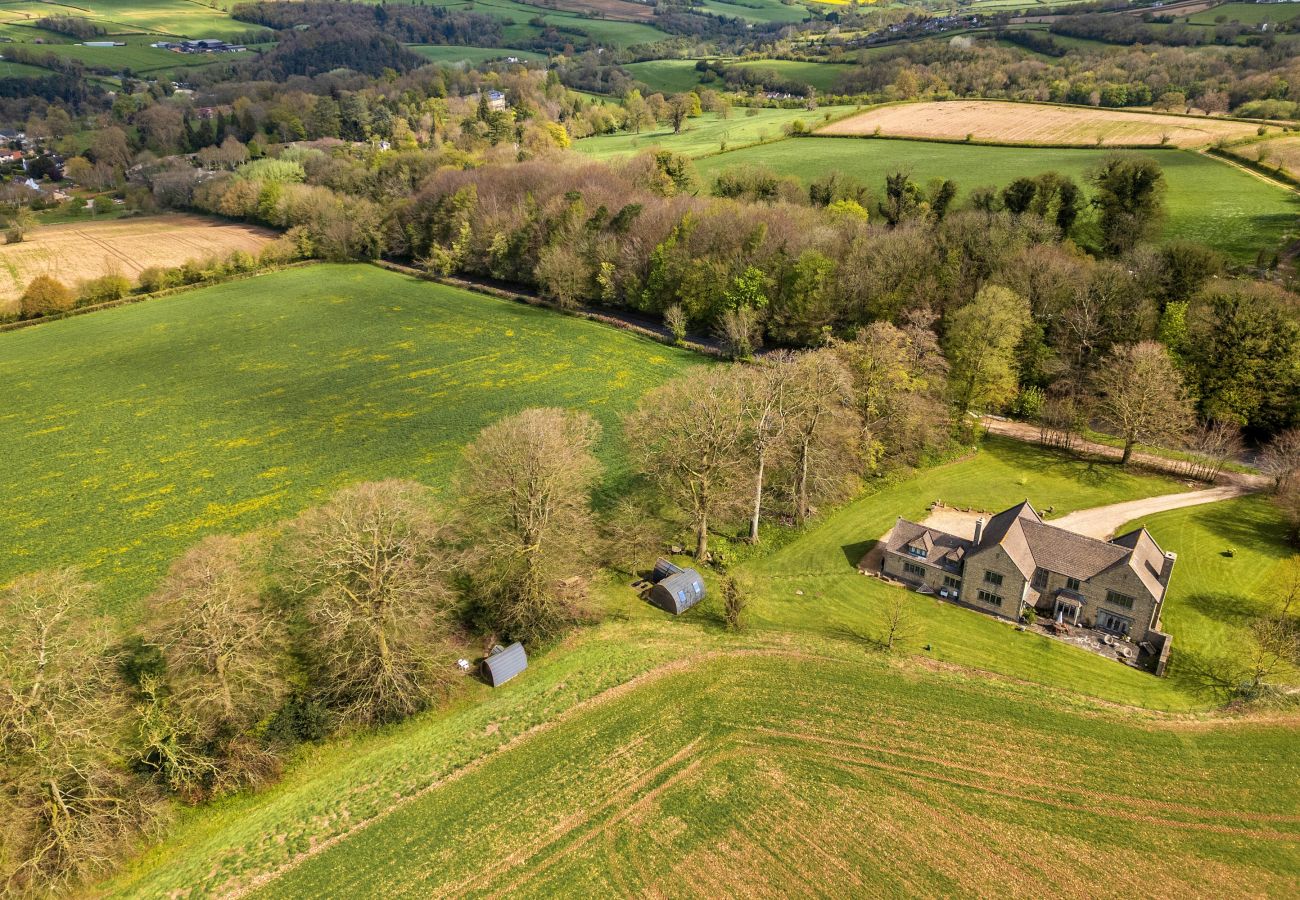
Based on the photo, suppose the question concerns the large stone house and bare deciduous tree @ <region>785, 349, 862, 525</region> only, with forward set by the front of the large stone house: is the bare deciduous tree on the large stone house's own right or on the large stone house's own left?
on the large stone house's own right

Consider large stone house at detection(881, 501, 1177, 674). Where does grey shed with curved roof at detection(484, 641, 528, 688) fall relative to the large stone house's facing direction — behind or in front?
in front

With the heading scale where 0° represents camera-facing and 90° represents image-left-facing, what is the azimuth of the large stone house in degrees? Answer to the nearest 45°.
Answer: approximately 45°

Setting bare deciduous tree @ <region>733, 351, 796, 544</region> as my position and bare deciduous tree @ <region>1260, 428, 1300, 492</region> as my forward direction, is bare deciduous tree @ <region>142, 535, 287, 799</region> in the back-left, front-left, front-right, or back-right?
back-right

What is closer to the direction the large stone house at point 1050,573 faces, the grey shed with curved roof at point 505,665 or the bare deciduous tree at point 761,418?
the grey shed with curved roof
